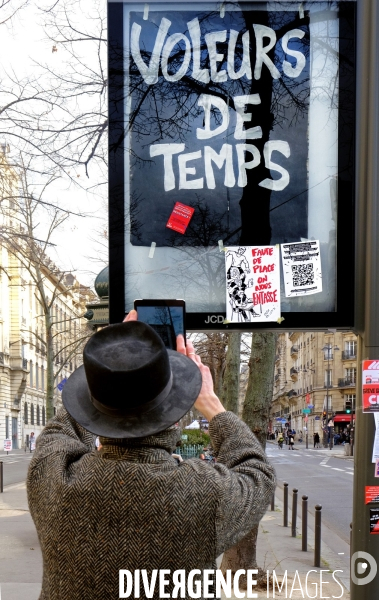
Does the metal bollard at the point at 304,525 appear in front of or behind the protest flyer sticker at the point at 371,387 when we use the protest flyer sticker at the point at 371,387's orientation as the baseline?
behind

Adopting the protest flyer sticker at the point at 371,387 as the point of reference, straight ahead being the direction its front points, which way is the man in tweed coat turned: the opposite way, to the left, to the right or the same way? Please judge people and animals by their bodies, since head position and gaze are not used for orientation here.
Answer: the opposite way

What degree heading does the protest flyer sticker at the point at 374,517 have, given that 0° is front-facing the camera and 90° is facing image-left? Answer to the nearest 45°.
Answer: approximately 0°

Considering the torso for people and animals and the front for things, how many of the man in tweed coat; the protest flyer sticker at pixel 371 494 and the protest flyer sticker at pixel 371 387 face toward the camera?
2

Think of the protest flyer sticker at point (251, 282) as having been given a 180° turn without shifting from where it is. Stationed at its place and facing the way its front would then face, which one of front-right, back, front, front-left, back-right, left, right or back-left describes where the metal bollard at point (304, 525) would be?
front
